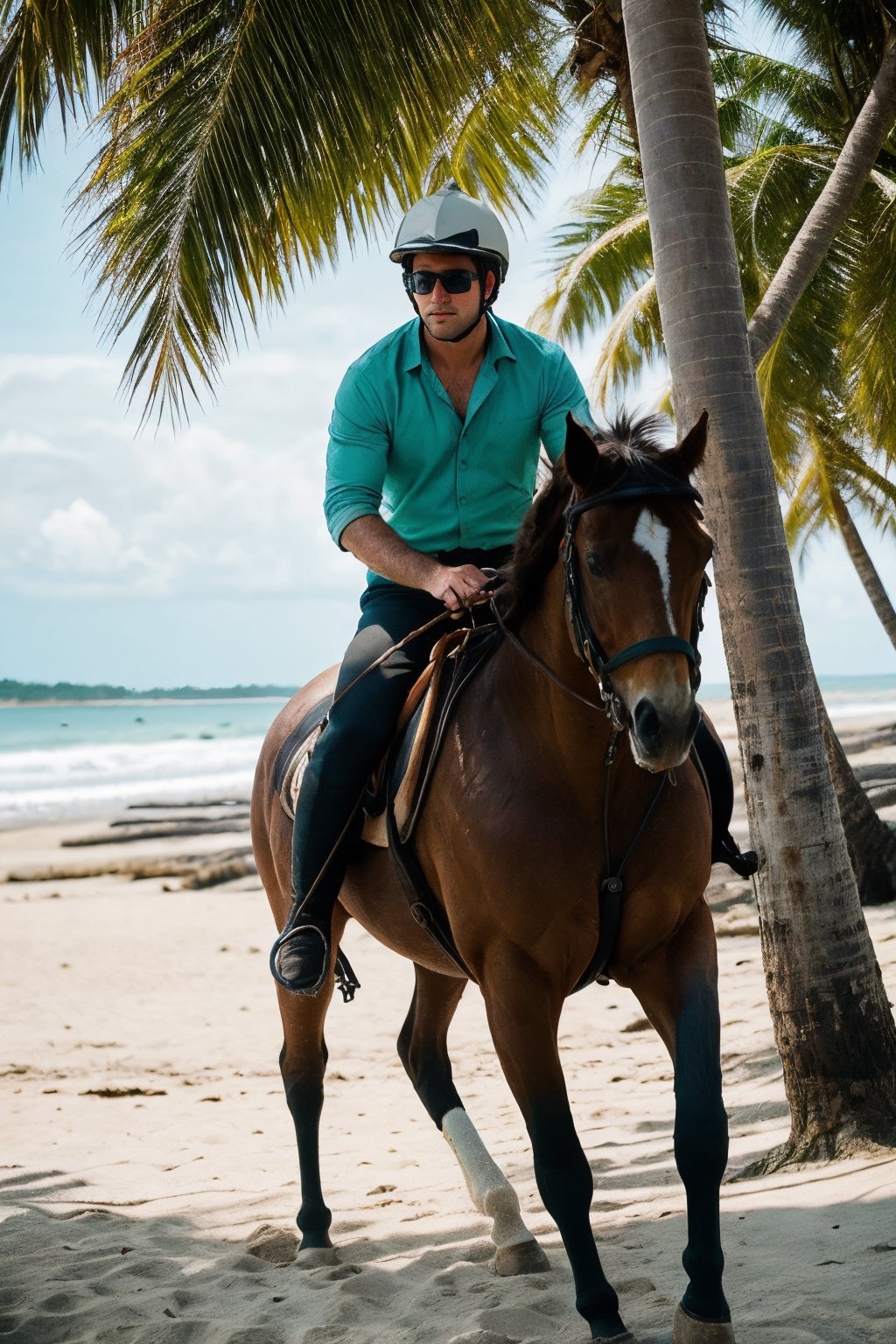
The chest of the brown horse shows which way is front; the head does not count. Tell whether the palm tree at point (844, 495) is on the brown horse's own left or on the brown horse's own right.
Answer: on the brown horse's own left

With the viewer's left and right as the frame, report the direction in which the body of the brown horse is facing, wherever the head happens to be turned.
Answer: facing the viewer and to the right of the viewer

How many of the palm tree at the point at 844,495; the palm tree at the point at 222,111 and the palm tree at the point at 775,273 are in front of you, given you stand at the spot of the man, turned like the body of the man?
0

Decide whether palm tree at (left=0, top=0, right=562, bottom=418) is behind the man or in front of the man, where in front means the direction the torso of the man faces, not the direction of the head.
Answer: behind

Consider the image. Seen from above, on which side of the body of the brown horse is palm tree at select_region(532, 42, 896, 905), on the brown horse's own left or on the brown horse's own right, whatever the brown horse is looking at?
on the brown horse's own left

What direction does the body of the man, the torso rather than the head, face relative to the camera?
toward the camera
